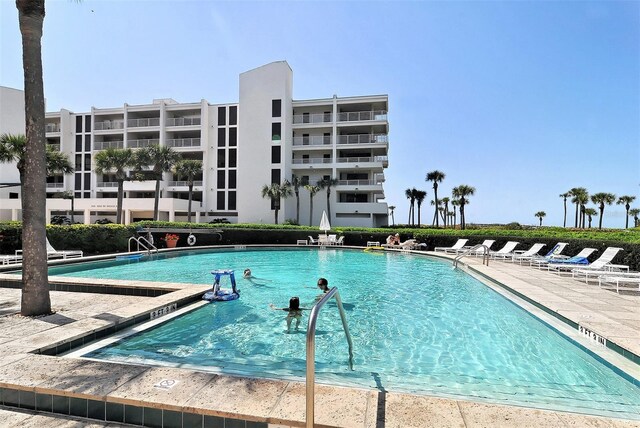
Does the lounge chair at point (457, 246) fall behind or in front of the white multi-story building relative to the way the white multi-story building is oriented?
in front

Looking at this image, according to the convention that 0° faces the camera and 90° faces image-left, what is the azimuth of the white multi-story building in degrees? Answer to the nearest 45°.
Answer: approximately 0°

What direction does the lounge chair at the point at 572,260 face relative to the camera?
to the viewer's left

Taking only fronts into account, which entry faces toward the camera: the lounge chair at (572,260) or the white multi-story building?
the white multi-story building

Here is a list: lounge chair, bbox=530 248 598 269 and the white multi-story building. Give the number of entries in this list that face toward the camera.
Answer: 1

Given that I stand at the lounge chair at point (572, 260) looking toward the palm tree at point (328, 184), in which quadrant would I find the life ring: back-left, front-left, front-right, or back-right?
front-left

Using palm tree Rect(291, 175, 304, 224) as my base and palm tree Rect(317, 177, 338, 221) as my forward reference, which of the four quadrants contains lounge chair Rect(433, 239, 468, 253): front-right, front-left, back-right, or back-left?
front-right

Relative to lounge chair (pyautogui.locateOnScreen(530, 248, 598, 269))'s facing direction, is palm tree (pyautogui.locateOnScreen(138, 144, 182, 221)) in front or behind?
in front
